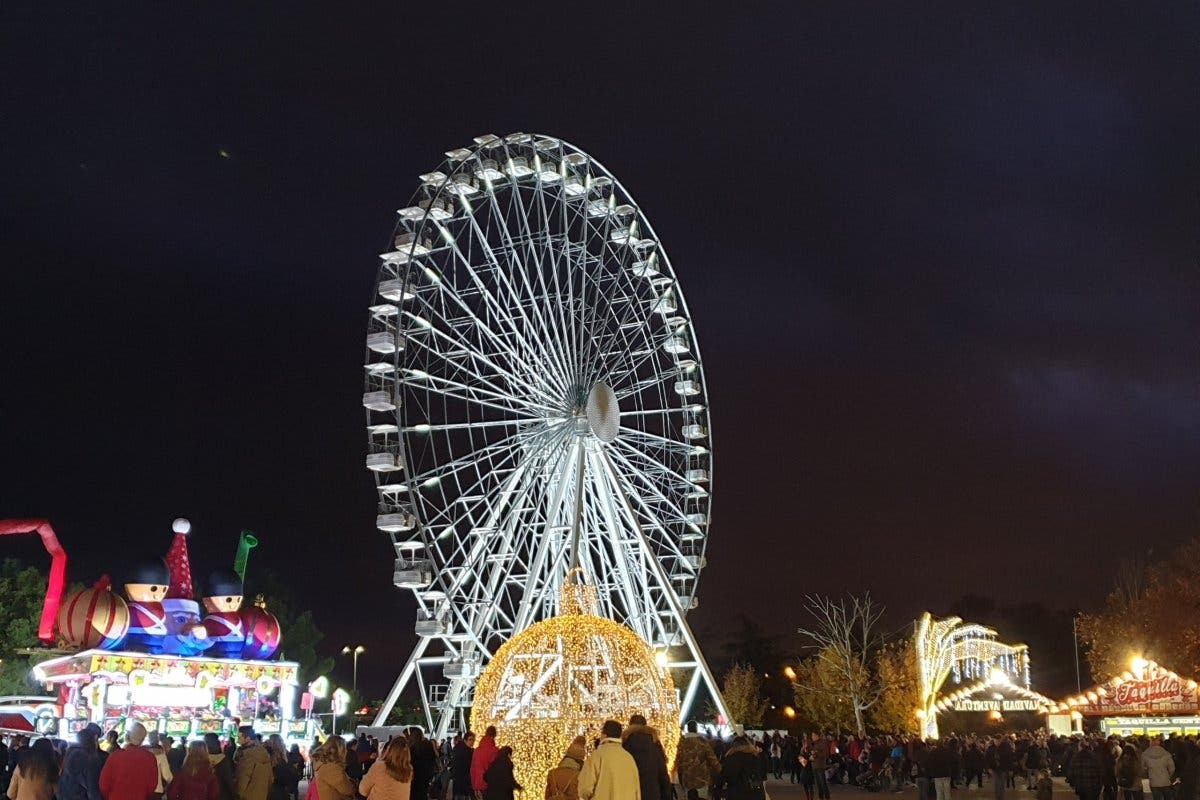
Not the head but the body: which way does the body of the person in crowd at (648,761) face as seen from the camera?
away from the camera

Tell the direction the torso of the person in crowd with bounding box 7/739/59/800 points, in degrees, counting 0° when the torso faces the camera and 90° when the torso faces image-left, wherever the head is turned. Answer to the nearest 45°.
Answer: approximately 180°

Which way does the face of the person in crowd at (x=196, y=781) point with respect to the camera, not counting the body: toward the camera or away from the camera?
away from the camera

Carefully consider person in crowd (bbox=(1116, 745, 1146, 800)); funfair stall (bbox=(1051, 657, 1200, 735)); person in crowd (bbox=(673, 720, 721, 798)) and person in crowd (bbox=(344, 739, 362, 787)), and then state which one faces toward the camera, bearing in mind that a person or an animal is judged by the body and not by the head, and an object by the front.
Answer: the funfair stall

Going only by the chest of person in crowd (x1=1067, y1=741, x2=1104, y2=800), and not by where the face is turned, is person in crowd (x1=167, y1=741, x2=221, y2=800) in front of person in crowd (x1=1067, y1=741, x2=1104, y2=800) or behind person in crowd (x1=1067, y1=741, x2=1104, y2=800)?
behind

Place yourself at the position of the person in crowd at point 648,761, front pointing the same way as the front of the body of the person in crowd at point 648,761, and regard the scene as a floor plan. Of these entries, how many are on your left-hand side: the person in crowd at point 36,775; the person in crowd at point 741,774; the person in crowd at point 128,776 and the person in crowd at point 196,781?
3

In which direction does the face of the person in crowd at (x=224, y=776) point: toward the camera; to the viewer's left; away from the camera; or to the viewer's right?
away from the camera

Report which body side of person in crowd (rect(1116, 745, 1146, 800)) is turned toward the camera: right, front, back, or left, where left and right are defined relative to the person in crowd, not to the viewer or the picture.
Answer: back

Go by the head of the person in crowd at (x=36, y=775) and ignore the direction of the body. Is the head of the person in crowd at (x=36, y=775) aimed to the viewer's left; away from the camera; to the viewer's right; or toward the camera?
away from the camera

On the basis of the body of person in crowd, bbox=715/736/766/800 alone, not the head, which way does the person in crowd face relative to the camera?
away from the camera

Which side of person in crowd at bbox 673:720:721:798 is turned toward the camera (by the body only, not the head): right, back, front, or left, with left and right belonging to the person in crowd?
back

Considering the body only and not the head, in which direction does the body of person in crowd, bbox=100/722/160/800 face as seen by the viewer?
away from the camera

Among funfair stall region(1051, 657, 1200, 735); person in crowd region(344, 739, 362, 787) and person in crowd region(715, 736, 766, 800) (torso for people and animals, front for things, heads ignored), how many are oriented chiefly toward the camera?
1

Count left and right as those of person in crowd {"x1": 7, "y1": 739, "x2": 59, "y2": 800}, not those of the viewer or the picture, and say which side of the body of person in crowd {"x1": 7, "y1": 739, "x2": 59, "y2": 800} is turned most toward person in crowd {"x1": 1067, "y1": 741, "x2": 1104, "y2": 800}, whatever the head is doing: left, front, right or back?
right

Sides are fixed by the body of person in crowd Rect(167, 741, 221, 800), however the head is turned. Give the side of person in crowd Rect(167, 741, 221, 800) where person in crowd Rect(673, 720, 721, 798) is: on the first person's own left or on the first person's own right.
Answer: on the first person's own right
